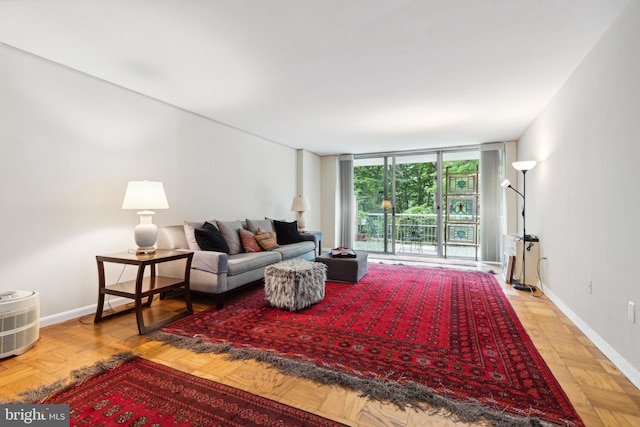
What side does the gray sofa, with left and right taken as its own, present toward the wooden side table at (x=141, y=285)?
right

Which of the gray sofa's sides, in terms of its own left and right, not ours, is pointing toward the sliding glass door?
left

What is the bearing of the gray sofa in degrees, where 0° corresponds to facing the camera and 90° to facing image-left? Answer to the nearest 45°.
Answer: approximately 315°

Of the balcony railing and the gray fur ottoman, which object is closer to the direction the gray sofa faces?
the gray fur ottoman

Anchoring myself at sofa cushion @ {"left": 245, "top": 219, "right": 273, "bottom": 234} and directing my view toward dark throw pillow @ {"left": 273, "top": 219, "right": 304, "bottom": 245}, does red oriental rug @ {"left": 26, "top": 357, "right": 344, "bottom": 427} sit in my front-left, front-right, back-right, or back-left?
back-right

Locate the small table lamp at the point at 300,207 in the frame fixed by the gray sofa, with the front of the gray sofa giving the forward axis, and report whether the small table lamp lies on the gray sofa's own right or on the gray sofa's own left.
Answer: on the gray sofa's own left

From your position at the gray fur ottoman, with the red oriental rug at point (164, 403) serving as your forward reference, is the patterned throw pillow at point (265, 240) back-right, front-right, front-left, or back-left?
back-right
